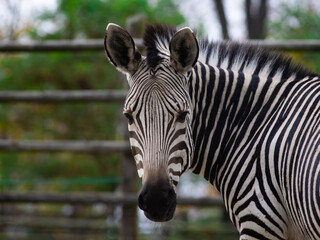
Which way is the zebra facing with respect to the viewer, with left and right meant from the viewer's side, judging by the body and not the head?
facing to the left of the viewer

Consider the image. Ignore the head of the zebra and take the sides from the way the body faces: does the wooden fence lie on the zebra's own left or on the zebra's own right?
on the zebra's own right

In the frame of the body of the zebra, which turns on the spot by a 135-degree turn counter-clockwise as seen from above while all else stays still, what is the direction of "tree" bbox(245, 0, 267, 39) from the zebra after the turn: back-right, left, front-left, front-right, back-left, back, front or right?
back-left
